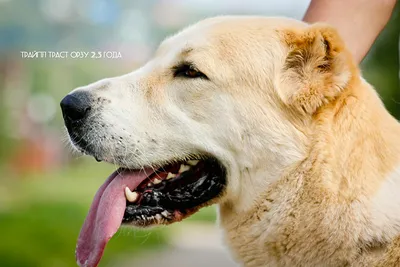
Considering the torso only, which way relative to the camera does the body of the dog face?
to the viewer's left
